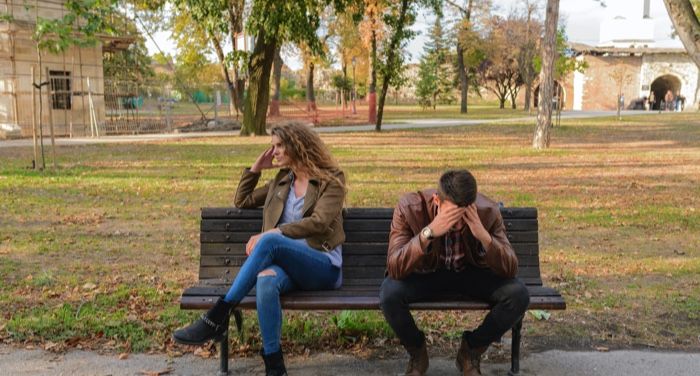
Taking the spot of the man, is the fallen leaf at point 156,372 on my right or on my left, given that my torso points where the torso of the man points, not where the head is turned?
on my right

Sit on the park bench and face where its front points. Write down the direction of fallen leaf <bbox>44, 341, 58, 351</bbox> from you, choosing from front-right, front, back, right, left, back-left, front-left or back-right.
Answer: right

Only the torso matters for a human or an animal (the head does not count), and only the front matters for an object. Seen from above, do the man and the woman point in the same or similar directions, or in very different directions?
same or similar directions

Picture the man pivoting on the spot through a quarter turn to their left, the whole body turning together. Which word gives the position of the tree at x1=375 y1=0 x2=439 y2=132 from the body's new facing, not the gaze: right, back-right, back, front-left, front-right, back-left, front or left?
left

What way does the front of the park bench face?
toward the camera

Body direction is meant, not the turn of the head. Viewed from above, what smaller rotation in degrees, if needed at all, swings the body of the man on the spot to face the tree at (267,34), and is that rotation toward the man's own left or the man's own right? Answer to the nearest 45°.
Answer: approximately 180°

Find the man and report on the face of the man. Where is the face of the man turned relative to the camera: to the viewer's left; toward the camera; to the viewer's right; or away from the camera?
toward the camera

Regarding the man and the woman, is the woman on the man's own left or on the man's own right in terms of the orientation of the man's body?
on the man's own right

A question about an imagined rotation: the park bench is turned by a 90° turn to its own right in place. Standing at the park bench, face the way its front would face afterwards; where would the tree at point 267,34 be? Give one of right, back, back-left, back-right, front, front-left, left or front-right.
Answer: right

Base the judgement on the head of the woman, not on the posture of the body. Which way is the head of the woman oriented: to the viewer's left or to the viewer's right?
to the viewer's left

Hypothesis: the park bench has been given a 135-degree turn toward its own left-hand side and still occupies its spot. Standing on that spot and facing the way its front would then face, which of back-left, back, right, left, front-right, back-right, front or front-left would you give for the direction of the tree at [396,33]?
front-left

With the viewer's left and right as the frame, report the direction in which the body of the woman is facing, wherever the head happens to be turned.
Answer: facing the viewer and to the left of the viewer

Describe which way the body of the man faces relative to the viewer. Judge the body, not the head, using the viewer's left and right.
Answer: facing the viewer
